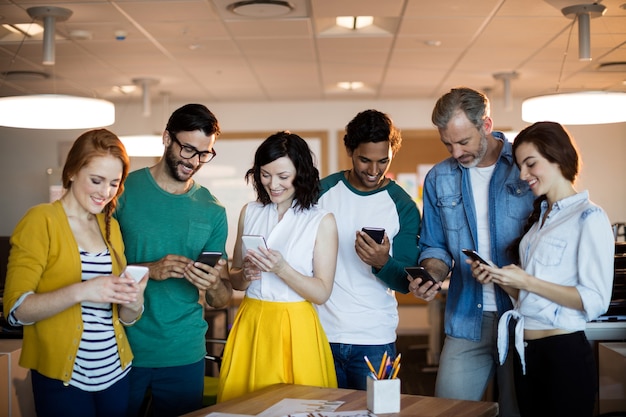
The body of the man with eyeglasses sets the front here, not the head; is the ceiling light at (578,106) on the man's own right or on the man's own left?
on the man's own left

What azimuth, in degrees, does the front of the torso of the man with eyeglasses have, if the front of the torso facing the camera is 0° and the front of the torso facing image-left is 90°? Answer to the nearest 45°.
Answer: approximately 315°

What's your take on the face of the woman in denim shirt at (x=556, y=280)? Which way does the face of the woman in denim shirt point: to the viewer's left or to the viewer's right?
to the viewer's left

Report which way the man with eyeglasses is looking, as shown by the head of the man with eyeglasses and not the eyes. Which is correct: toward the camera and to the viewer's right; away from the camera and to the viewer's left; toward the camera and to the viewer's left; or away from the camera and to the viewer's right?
toward the camera and to the viewer's right

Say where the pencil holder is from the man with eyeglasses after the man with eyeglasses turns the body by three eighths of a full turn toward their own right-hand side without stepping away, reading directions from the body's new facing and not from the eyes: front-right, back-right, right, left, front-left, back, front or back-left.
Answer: back-left

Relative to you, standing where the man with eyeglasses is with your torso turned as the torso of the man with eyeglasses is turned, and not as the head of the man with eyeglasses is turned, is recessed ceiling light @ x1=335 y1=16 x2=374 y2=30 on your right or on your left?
on your left

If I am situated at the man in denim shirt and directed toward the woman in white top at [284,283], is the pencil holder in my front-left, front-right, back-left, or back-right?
front-left

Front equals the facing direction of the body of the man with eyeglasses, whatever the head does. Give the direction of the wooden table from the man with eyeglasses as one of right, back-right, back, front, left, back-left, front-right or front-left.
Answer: front

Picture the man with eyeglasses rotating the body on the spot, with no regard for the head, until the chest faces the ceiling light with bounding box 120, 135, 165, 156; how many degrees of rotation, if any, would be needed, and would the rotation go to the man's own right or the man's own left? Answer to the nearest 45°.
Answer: approximately 135° to the man's own left

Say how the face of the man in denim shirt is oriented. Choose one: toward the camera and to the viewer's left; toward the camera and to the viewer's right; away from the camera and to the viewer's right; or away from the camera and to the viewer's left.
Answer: toward the camera and to the viewer's left

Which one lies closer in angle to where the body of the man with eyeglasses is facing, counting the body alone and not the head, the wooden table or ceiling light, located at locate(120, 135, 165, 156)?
the wooden table

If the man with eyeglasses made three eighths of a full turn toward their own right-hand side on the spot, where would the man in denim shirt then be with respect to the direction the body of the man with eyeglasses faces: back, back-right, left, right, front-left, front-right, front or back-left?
back

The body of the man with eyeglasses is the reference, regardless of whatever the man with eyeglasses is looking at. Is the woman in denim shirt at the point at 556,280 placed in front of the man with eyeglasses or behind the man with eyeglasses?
in front
